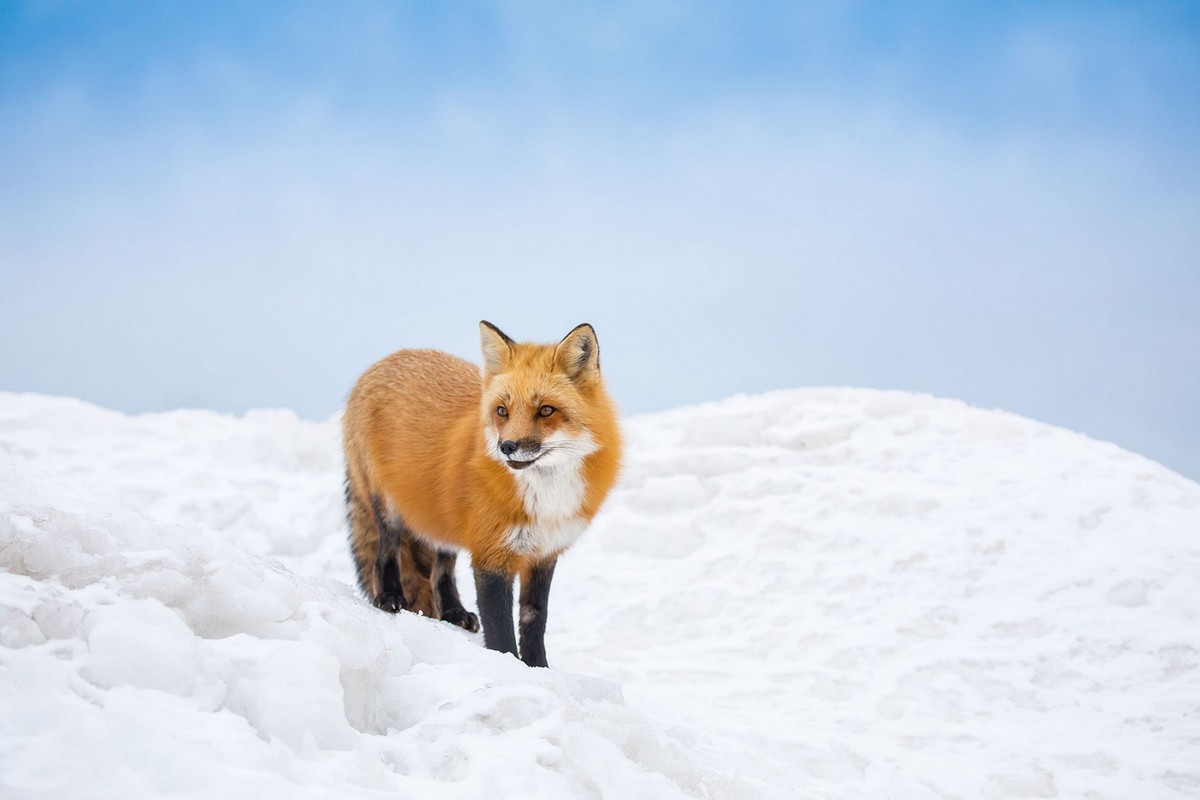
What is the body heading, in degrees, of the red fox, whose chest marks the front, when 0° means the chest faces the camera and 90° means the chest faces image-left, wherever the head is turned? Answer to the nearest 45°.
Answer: approximately 315°
